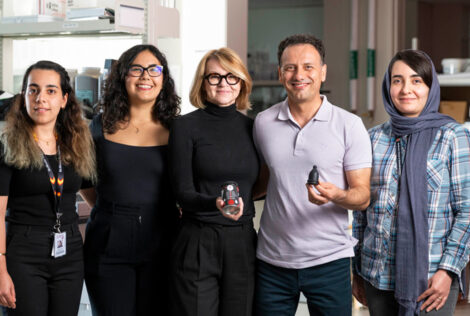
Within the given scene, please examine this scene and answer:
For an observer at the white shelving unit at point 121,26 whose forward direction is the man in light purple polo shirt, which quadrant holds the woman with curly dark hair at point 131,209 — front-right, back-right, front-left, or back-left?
front-right

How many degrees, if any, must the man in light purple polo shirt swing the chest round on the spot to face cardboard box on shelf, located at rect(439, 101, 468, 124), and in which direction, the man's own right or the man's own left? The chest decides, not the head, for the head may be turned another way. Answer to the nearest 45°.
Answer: approximately 180°

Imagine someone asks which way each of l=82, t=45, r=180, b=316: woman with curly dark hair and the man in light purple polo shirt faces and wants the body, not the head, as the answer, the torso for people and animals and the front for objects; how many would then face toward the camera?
2

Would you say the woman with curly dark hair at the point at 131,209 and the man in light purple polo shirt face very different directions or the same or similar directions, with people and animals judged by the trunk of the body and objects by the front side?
same or similar directions

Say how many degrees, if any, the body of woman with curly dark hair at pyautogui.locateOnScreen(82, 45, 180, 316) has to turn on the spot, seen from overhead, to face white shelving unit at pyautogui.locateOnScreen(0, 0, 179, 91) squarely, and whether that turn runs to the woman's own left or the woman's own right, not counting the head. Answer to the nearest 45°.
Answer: approximately 180°

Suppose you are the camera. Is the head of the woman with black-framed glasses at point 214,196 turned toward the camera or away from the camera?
toward the camera

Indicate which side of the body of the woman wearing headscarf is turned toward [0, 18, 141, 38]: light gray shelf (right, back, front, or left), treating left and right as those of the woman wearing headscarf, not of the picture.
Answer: right

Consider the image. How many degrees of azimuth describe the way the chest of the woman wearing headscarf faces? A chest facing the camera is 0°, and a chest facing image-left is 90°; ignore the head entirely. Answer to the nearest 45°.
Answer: approximately 45°

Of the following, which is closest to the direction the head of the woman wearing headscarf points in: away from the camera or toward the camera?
toward the camera

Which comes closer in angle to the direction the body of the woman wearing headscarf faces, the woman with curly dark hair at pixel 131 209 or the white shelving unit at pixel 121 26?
the woman with curly dark hair

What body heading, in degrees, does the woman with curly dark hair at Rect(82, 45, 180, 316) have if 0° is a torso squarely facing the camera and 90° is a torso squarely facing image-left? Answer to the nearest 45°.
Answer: approximately 0°

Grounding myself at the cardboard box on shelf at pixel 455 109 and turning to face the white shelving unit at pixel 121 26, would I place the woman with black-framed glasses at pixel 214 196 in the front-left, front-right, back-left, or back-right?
front-left

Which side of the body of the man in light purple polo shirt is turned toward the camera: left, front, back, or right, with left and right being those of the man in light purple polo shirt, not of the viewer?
front

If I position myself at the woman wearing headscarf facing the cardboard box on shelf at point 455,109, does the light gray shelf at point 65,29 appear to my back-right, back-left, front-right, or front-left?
front-left
